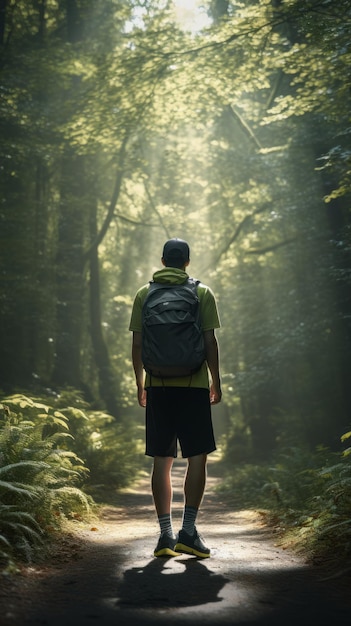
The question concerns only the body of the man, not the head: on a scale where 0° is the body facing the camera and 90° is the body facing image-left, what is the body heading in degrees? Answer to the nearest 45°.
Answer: approximately 180°

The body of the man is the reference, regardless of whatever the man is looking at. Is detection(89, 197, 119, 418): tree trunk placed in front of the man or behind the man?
in front

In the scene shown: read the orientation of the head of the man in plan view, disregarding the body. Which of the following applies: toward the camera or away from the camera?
away from the camera
